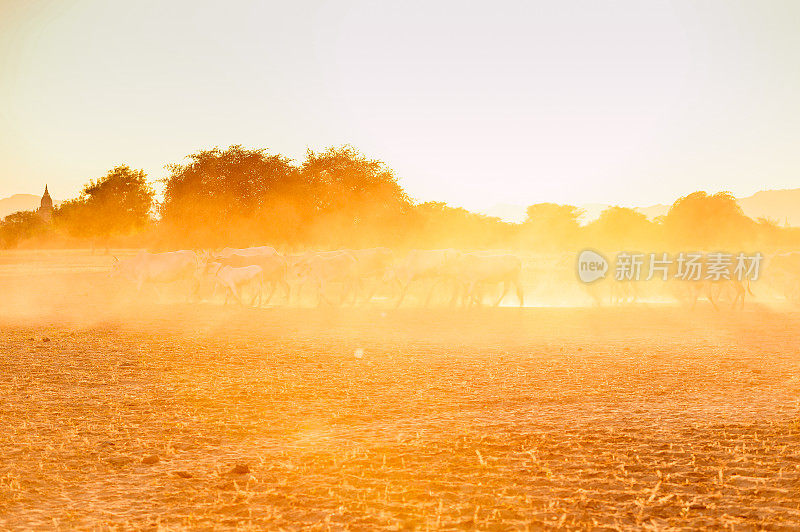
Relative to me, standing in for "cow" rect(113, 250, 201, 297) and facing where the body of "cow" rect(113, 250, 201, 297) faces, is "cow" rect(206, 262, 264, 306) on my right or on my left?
on my left

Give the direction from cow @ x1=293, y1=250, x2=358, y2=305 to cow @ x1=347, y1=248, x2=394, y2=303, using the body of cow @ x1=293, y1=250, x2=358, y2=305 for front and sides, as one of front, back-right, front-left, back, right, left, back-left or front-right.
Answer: back-right

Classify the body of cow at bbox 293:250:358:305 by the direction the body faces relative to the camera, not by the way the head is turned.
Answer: to the viewer's left

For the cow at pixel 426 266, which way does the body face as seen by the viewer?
to the viewer's left

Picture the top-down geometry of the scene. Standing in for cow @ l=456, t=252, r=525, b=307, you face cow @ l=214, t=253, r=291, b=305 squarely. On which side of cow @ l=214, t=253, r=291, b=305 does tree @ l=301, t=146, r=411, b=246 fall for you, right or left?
right

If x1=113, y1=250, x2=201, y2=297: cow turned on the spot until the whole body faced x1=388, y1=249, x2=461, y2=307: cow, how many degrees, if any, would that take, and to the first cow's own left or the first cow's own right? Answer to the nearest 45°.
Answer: approximately 180°

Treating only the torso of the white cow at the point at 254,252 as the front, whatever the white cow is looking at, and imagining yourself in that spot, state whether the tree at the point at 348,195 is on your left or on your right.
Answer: on your right

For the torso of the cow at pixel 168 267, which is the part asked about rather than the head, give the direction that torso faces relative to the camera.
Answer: to the viewer's left

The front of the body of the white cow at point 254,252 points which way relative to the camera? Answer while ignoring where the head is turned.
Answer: to the viewer's left

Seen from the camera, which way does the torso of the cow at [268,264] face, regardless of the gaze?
to the viewer's left

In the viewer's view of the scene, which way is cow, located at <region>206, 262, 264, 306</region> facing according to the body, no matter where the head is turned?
to the viewer's left

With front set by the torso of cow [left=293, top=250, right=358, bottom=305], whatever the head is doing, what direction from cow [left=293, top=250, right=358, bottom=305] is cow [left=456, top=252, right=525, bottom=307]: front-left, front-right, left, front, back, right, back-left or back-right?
back

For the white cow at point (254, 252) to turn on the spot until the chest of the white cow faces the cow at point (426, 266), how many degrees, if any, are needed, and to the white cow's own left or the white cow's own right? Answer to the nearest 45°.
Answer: approximately 135° to the white cow's own left

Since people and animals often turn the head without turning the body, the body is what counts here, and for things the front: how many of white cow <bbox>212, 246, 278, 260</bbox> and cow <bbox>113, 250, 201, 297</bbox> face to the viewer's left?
2

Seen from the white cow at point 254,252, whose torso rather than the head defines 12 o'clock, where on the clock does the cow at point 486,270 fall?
The cow is roughly at 7 o'clock from the white cow.

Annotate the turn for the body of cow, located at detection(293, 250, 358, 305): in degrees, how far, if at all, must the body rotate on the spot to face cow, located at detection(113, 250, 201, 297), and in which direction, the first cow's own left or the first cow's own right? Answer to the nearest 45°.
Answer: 0° — it already faces it
